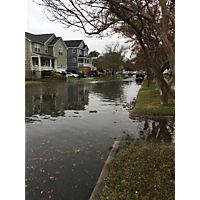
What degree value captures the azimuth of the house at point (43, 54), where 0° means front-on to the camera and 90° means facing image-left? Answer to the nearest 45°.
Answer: approximately 315°

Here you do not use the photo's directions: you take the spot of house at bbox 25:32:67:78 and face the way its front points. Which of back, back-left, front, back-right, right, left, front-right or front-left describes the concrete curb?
front-right
